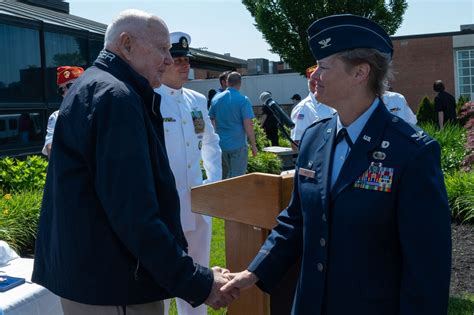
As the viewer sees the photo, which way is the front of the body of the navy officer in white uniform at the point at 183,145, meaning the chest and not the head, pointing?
toward the camera

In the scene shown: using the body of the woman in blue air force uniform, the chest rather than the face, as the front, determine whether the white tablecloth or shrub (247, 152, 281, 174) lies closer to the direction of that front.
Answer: the white tablecloth

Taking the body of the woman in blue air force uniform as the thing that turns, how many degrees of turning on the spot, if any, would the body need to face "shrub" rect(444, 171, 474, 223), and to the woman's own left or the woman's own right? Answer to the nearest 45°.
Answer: approximately 135° to the woman's own right

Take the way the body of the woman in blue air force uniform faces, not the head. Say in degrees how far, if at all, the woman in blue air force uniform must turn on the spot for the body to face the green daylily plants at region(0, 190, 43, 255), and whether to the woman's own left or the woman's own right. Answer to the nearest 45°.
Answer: approximately 90° to the woman's own right

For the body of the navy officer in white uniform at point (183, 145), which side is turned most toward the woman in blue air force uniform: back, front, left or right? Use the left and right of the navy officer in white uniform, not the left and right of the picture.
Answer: front

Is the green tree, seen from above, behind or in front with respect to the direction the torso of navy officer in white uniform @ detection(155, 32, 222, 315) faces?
behind

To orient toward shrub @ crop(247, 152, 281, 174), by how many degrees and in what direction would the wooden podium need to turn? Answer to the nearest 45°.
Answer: approximately 135° to its left

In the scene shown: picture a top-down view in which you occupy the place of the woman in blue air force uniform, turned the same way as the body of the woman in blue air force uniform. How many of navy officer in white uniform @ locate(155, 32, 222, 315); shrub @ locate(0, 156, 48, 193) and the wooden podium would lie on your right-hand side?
3

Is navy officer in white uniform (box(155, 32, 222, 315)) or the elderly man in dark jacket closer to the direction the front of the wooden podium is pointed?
the elderly man in dark jacket

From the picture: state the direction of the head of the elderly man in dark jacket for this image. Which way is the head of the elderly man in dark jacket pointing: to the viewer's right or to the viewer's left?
to the viewer's right

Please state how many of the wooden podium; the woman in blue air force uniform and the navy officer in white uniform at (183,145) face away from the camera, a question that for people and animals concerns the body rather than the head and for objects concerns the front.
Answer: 0

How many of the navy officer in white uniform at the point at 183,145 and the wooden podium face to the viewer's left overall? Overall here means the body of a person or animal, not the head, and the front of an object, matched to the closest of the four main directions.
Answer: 0

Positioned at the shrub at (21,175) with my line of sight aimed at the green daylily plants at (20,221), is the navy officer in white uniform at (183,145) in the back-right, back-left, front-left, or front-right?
front-left

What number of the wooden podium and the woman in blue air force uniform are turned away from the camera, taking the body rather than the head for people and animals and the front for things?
0

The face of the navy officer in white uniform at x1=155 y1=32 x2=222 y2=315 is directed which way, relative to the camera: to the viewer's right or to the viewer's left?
to the viewer's right

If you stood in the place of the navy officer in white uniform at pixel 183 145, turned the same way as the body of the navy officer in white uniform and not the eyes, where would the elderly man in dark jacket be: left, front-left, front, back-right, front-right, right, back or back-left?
front
